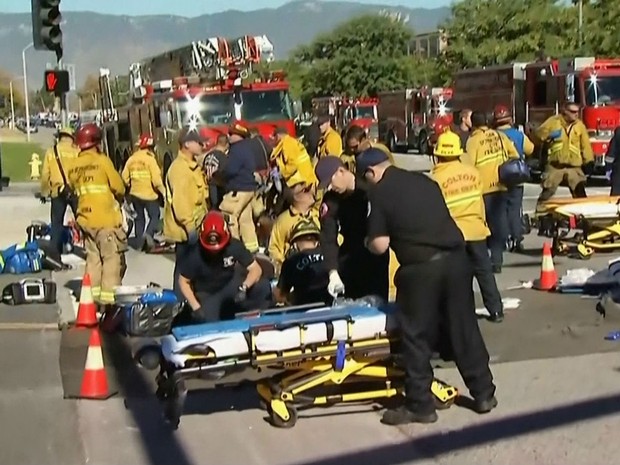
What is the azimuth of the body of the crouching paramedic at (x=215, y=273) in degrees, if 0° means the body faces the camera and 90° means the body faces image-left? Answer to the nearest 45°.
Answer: approximately 0°

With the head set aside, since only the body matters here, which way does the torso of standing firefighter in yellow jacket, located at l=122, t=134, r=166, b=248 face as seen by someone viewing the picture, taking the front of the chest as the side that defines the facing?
away from the camera

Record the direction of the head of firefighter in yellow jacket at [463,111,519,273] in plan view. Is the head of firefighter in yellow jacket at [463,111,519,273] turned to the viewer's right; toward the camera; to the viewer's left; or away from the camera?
away from the camera

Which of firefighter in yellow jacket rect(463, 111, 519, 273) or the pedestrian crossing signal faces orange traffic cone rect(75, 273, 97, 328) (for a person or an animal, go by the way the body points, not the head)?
the pedestrian crossing signal

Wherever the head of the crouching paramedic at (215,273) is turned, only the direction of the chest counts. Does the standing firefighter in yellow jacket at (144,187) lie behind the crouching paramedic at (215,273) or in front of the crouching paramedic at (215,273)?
behind

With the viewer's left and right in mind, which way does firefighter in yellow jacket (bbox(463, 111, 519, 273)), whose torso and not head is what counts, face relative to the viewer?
facing away from the viewer

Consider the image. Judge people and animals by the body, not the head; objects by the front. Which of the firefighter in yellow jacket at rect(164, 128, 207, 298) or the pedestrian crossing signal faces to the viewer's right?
the firefighter in yellow jacket

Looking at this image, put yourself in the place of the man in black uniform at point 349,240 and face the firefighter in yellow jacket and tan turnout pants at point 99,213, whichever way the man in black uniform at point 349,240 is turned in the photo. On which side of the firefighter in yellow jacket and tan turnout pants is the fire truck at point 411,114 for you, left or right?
right

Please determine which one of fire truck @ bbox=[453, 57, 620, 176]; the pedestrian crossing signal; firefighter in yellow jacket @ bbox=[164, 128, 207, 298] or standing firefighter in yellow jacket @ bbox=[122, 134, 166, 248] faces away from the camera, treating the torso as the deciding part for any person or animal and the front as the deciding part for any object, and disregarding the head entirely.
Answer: the standing firefighter in yellow jacket

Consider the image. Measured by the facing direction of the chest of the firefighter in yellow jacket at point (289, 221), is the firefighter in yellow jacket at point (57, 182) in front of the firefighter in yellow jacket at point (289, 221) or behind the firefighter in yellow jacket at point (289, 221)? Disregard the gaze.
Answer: behind

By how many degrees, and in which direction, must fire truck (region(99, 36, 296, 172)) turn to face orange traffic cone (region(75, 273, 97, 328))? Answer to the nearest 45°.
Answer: approximately 45° to its right

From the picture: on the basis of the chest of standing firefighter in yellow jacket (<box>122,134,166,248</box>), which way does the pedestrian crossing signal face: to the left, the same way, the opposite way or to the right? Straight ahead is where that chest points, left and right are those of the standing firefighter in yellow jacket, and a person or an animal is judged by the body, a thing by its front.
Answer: the opposite way

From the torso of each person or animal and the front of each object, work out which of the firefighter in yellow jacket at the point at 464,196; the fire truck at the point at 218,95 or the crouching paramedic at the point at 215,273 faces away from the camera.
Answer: the firefighter in yellow jacket

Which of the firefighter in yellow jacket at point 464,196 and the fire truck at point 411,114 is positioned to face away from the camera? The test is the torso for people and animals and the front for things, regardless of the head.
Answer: the firefighter in yellow jacket
